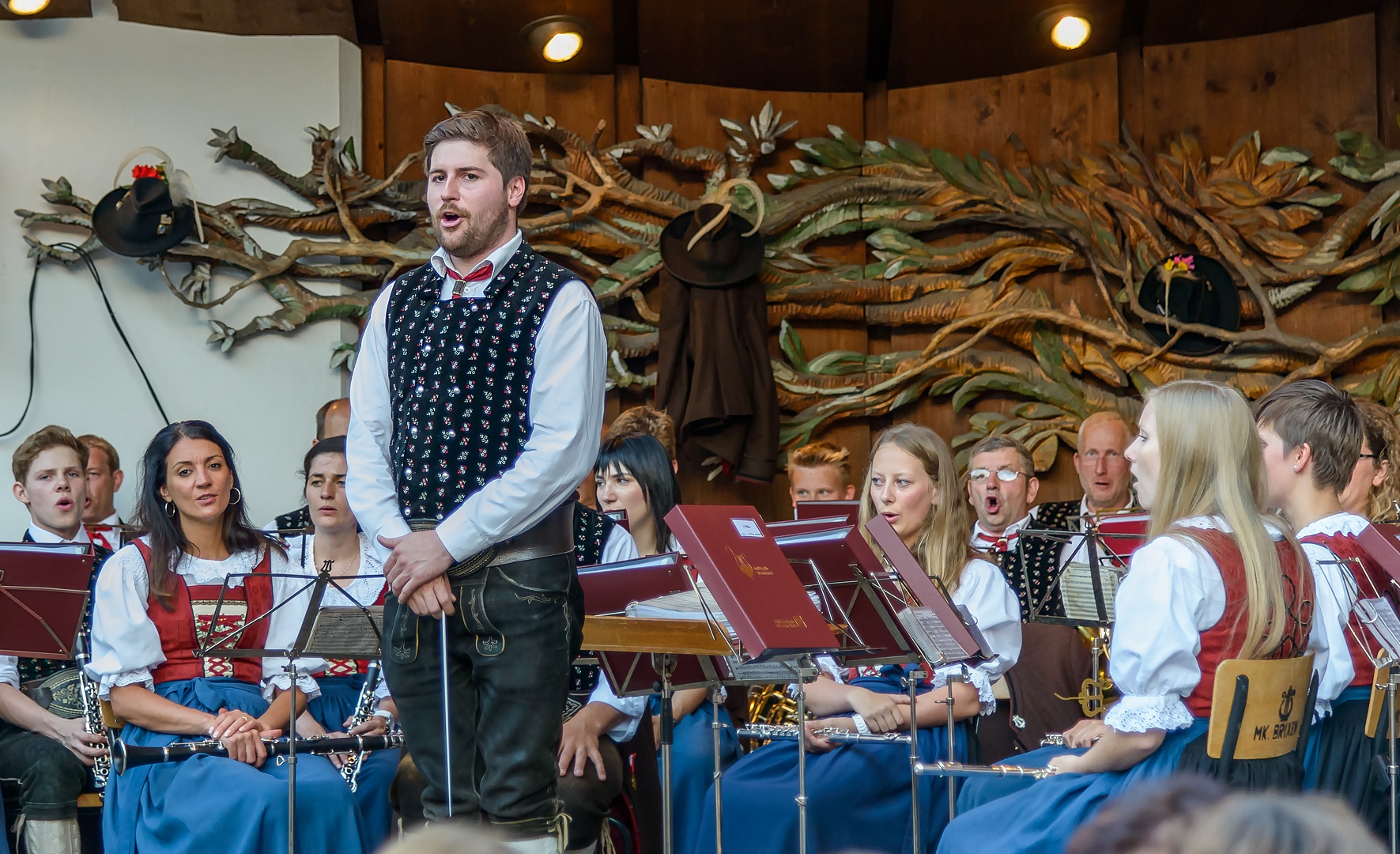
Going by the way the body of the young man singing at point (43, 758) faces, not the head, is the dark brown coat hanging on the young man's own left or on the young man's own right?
on the young man's own left

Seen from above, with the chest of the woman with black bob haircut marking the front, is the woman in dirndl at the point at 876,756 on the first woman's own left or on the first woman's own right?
on the first woman's own left

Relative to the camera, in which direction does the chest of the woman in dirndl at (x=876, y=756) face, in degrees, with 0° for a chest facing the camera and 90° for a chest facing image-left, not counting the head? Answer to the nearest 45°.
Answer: approximately 45°

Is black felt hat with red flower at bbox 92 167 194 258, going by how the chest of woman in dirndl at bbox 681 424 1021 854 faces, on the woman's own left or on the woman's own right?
on the woman's own right

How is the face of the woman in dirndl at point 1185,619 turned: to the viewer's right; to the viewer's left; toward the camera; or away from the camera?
to the viewer's left
